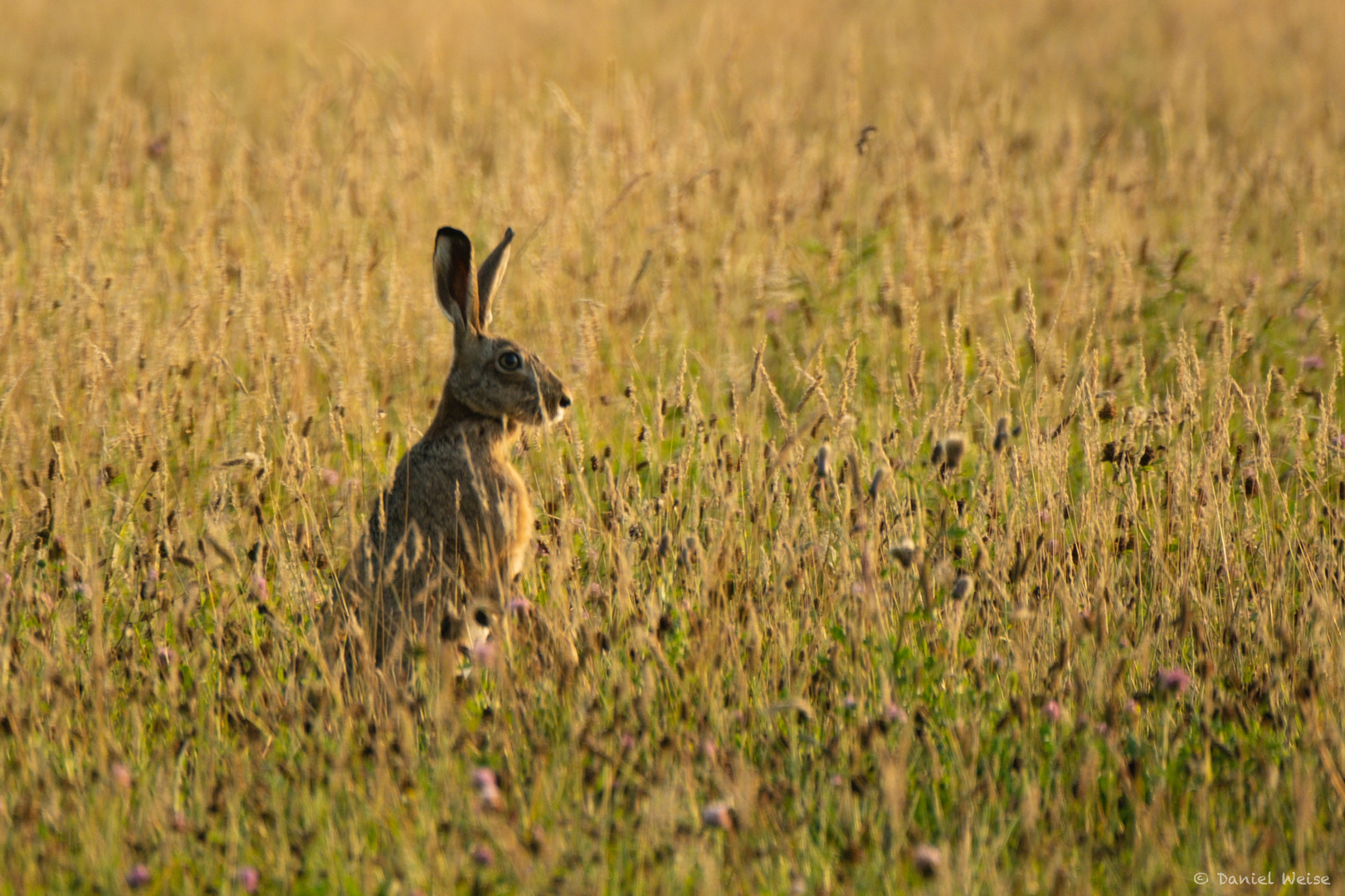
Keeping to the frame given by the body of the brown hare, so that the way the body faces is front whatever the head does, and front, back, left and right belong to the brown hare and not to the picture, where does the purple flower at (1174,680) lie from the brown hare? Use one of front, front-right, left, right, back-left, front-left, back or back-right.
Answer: front-right

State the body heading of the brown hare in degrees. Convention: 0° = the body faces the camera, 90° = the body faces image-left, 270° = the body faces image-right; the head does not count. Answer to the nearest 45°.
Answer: approximately 270°

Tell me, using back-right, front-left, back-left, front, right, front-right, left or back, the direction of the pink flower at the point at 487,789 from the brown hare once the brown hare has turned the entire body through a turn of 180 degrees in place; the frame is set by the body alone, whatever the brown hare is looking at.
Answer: left

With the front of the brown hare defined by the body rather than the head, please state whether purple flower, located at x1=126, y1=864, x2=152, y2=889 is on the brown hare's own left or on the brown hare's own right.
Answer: on the brown hare's own right
